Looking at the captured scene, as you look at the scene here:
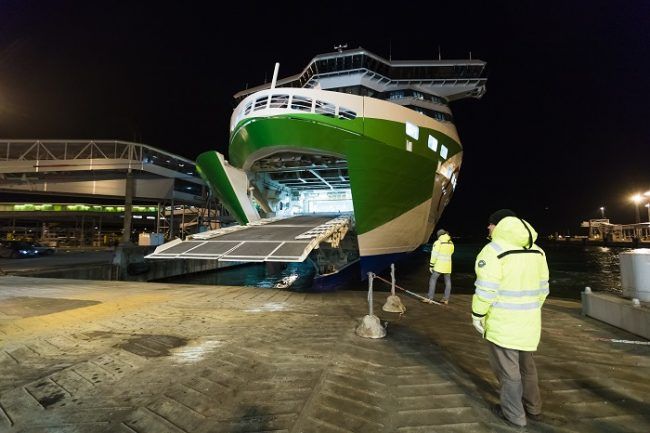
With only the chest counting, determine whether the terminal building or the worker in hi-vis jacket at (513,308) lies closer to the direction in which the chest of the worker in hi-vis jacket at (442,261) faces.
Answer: the terminal building

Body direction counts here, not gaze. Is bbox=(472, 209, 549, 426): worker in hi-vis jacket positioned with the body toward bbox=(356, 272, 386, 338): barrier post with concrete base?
yes

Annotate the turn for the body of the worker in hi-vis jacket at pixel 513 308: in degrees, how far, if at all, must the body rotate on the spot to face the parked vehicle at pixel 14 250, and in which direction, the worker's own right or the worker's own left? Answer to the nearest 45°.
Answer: approximately 45° to the worker's own left

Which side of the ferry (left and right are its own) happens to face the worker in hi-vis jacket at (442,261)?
front

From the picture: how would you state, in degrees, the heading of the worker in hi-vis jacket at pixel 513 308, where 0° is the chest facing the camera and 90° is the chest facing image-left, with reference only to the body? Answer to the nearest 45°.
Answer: approximately 135°

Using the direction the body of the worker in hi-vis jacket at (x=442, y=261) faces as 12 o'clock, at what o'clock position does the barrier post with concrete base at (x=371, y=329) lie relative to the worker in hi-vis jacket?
The barrier post with concrete base is roughly at 8 o'clock from the worker in hi-vis jacket.

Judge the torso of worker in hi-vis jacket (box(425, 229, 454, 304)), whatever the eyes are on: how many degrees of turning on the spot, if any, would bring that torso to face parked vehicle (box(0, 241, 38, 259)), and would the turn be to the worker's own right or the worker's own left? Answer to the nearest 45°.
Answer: approximately 45° to the worker's own left

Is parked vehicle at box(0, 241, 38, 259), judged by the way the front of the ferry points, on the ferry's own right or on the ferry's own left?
on the ferry's own right

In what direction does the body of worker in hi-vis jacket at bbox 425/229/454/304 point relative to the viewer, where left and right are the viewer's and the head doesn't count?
facing away from the viewer and to the left of the viewer

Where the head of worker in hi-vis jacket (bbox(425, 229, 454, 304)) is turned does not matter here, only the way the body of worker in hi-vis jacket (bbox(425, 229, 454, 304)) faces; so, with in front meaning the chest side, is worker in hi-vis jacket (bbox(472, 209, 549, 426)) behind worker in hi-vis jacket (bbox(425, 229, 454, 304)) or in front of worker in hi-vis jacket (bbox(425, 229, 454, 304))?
behind

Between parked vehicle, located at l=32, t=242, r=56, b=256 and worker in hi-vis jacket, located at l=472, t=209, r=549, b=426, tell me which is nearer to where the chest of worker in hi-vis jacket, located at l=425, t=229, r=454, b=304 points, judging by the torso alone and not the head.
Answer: the parked vehicle

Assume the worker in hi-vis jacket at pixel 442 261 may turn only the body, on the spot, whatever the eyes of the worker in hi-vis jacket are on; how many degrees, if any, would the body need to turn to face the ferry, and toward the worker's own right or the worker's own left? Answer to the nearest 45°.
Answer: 0° — they already face it

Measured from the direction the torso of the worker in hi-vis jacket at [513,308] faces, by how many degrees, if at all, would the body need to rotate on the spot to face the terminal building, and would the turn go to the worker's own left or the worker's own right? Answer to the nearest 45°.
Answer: approximately 45° to the worker's own left

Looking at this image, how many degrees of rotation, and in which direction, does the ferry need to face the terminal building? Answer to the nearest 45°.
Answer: approximately 90° to its right

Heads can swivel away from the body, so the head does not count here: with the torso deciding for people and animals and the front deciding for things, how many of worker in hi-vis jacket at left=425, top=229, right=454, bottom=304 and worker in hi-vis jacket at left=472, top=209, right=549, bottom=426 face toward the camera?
0

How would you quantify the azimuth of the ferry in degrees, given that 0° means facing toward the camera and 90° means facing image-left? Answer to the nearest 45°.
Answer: approximately 45°

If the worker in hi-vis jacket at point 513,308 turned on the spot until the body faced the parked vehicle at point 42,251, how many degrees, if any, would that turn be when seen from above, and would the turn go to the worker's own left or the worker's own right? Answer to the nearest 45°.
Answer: approximately 45° to the worker's own left

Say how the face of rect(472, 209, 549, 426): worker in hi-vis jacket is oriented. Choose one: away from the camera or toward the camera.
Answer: away from the camera

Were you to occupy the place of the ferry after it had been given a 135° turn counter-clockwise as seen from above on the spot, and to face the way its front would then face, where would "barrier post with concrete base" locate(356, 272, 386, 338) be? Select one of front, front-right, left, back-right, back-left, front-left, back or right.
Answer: right

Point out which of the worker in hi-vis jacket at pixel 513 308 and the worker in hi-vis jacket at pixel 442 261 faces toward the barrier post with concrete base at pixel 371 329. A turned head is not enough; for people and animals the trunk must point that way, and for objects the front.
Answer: the worker in hi-vis jacket at pixel 513 308
